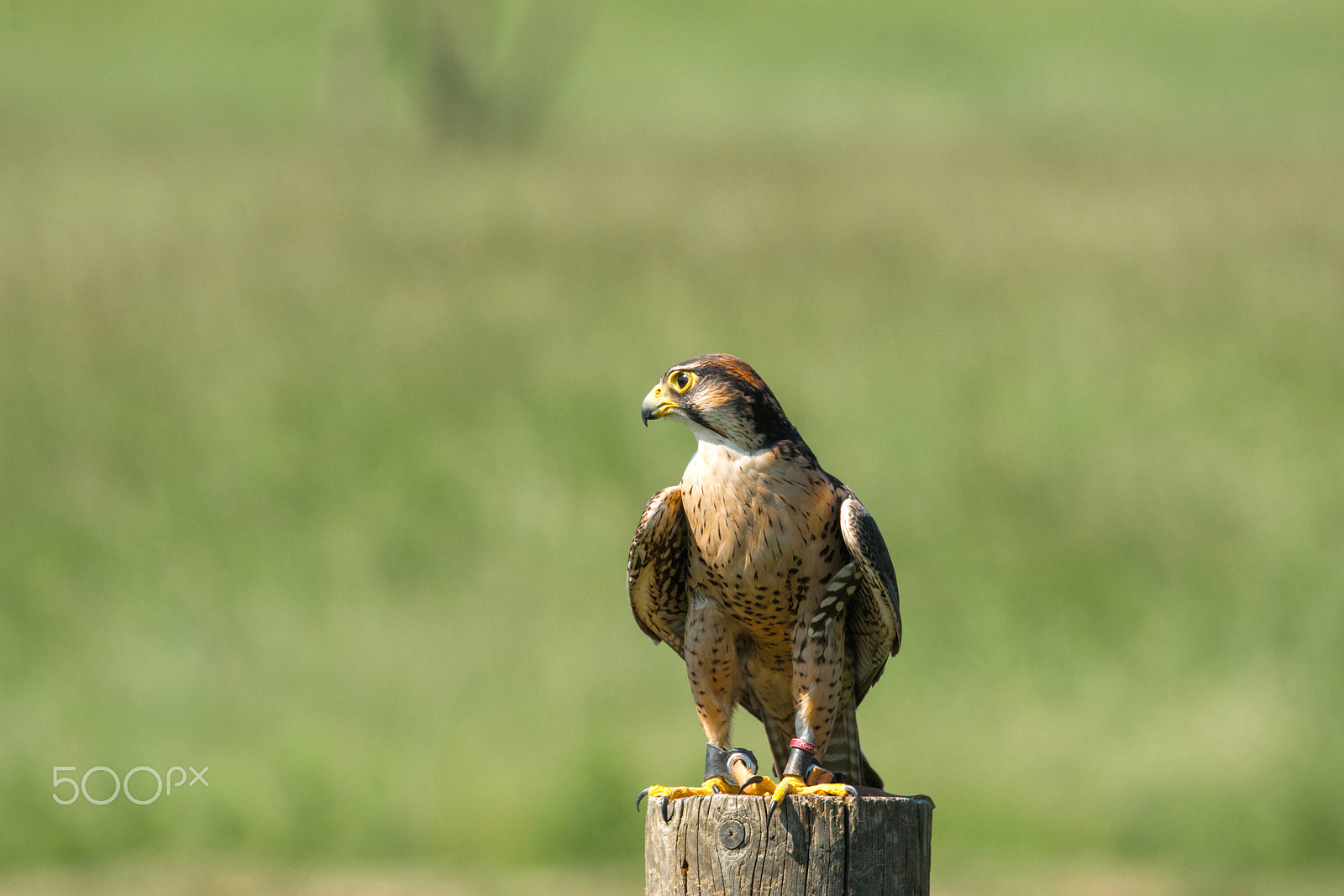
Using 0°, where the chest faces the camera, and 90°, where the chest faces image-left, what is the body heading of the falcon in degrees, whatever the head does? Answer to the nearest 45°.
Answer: approximately 45°
